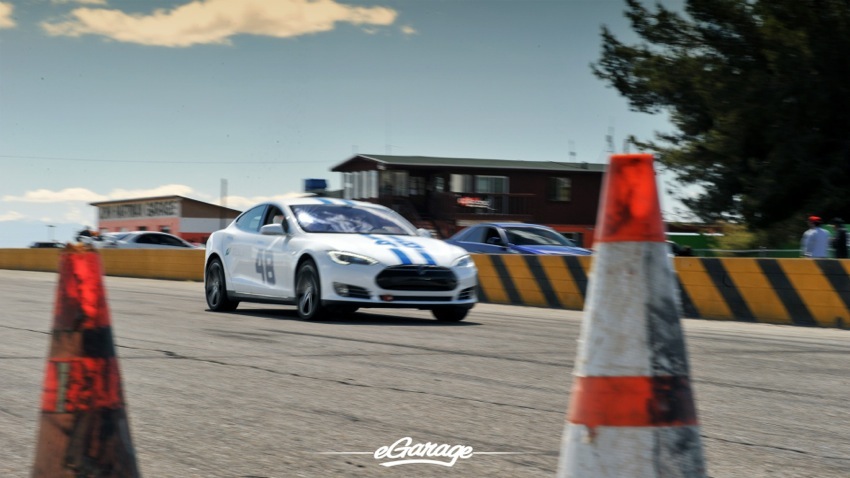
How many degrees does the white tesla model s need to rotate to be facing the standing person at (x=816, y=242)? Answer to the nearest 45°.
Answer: approximately 90° to its left

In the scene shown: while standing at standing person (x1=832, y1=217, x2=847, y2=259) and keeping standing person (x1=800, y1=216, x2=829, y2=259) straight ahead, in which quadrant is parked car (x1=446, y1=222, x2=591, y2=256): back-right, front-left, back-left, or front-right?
front-right

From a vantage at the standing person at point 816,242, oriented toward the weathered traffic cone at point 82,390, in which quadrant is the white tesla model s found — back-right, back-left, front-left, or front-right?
front-right

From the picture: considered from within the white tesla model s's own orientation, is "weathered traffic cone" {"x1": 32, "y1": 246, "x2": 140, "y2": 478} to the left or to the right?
on its right

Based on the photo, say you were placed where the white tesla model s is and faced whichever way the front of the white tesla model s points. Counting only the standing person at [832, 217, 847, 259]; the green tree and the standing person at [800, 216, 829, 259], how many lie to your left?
3

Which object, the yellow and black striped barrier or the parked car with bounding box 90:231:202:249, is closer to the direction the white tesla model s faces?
the yellow and black striped barrier

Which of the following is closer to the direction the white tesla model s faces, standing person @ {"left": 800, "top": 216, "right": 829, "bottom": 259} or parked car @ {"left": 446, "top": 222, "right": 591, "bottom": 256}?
the standing person

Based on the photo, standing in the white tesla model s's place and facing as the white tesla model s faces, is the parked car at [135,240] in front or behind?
behind

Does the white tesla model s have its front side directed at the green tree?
no

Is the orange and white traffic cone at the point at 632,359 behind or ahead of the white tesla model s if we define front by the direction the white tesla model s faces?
ahead

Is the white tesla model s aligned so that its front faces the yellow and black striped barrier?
no

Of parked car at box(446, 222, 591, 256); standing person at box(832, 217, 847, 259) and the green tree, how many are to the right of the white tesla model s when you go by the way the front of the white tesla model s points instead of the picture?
0

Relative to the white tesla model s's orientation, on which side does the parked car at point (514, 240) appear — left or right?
on its left

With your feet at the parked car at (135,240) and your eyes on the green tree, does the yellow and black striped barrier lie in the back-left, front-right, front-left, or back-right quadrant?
front-right

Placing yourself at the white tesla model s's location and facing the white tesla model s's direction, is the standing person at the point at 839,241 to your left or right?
on your left
